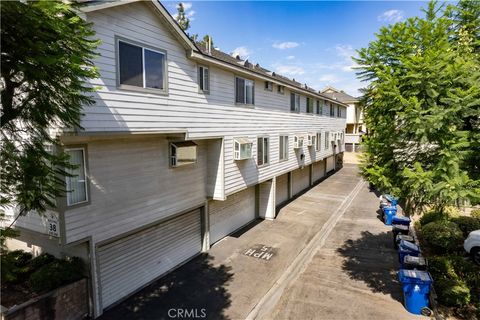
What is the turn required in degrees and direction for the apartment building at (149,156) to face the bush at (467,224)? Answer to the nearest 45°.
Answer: approximately 45° to its left

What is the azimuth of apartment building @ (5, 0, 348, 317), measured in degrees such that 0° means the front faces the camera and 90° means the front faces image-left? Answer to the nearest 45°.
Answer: approximately 315°

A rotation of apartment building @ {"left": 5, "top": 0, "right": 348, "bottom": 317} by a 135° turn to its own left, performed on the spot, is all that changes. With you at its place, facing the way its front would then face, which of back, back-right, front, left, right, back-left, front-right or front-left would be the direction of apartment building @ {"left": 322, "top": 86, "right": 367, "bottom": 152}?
front-right

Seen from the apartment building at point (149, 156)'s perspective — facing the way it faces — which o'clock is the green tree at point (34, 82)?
The green tree is roughly at 2 o'clock from the apartment building.

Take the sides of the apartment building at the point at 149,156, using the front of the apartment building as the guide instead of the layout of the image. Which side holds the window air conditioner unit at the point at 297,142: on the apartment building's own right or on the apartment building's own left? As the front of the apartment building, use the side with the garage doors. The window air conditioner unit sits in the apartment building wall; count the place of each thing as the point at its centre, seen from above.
on the apartment building's own left

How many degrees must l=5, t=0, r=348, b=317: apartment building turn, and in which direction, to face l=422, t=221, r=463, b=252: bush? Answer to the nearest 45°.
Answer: approximately 45° to its right

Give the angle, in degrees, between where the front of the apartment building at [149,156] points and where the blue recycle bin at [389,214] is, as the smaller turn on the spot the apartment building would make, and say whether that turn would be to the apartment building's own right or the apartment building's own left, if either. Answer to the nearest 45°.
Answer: approximately 45° to the apartment building's own left
